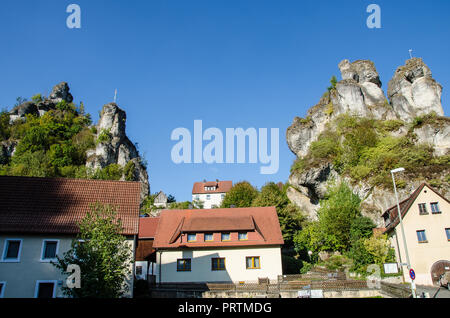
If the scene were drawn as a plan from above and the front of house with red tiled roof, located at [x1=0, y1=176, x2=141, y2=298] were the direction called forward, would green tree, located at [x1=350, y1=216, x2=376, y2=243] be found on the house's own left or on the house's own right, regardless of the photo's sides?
on the house's own left

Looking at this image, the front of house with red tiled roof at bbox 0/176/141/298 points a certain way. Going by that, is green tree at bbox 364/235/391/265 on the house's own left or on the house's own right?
on the house's own left

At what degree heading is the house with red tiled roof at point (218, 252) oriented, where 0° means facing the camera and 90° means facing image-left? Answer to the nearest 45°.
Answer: approximately 0°

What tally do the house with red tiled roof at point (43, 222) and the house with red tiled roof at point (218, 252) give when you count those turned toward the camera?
2

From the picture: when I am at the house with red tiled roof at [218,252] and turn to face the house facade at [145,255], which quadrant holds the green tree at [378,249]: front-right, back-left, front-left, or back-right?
back-right

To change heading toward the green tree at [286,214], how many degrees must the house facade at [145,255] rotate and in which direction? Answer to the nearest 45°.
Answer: approximately 90° to its left

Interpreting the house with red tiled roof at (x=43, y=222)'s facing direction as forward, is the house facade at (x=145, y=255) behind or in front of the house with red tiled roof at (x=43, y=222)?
behind

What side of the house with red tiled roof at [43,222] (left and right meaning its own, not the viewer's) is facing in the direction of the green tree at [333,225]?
left

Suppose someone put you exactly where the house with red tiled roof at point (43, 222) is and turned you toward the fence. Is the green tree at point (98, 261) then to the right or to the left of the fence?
right

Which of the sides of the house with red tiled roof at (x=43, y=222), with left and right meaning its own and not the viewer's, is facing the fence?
left

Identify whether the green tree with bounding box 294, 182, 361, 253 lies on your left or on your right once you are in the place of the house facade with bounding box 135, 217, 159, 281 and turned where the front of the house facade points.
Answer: on your left
